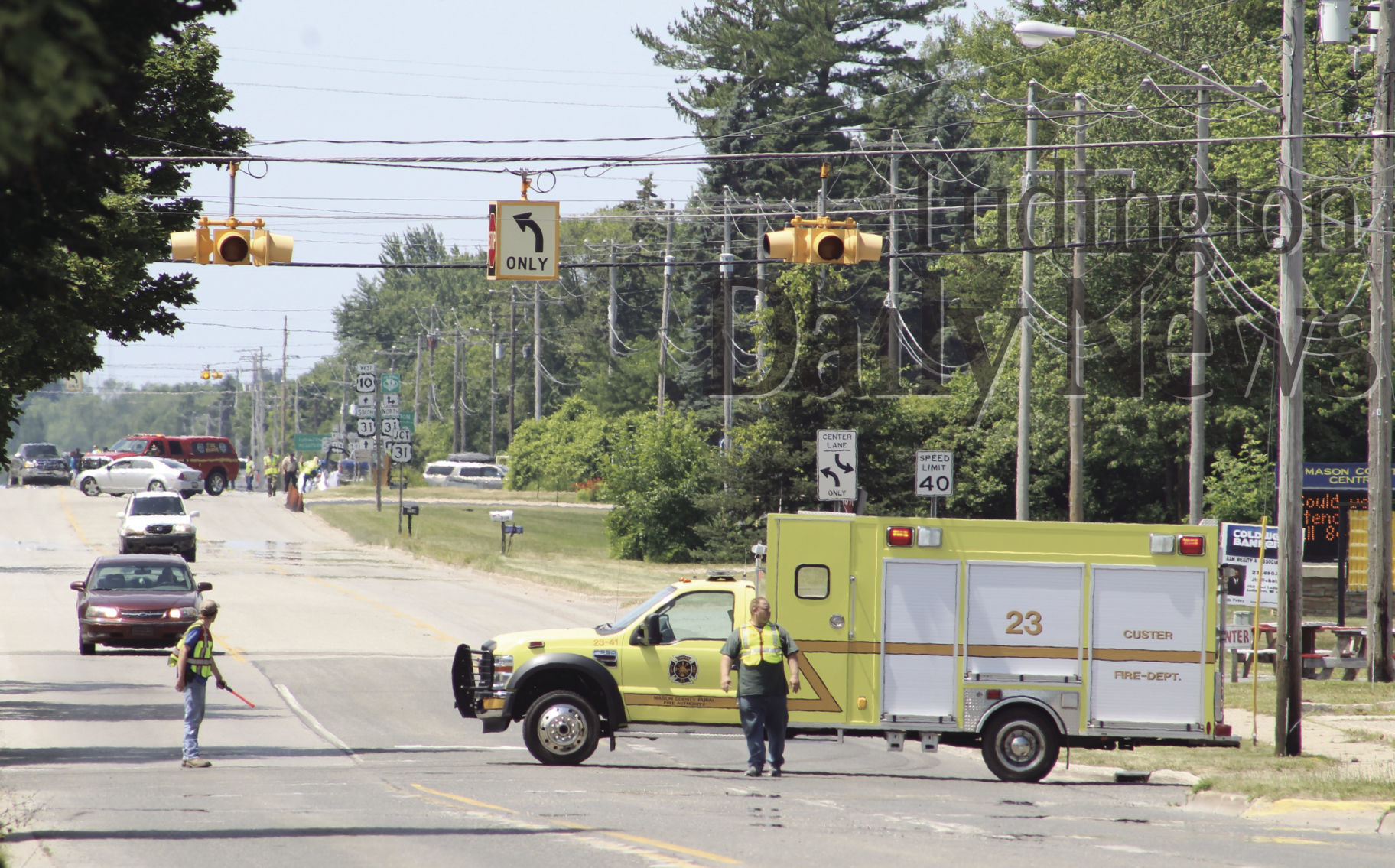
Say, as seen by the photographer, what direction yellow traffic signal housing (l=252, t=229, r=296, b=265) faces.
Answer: facing to the right of the viewer

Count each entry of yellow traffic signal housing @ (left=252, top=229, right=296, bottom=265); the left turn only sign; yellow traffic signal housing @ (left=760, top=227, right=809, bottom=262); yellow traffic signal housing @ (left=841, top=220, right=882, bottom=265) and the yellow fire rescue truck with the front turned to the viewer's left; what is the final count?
2

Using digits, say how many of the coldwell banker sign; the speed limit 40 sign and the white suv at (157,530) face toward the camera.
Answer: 3

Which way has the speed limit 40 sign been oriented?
toward the camera

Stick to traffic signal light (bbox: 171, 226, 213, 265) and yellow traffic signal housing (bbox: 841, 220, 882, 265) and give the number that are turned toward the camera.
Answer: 0

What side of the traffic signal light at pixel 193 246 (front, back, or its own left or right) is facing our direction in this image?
left

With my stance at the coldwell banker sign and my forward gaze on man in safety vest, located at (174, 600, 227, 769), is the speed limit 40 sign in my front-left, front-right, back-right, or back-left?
back-right

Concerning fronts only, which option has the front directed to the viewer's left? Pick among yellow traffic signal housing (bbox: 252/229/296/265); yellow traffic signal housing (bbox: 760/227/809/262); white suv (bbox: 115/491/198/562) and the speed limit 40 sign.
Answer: yellow traffic signal housing (bbox: 760/227/809/262)

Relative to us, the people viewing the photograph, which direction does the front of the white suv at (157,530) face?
facing the viewer

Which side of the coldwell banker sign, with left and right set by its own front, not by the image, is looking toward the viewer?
front
